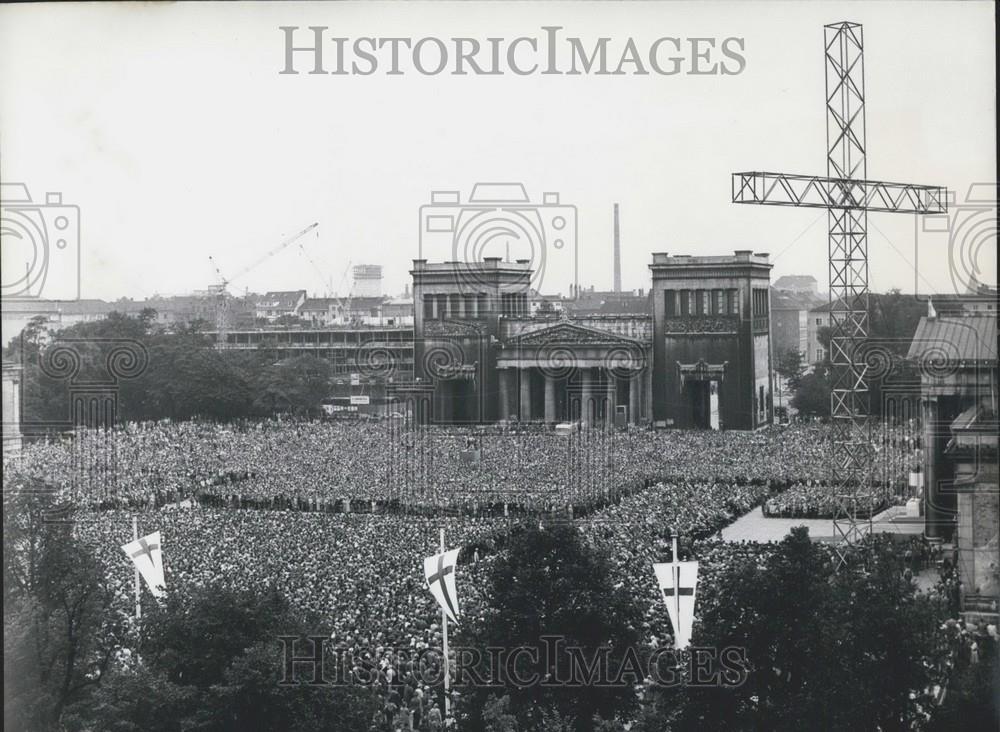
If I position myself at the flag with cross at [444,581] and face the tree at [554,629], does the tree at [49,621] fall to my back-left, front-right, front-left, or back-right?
back-right

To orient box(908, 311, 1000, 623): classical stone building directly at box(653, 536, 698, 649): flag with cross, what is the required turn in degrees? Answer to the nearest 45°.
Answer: approximately 90° to its left

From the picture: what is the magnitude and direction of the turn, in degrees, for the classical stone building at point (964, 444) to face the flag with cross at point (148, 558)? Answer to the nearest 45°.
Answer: approximately 45° to its left

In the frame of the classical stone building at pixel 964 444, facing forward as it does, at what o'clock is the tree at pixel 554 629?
The tree is roughly at 10 o'clock from the classical stone building.

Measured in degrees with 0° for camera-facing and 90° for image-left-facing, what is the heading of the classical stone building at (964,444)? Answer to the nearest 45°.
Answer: approximately 90°
